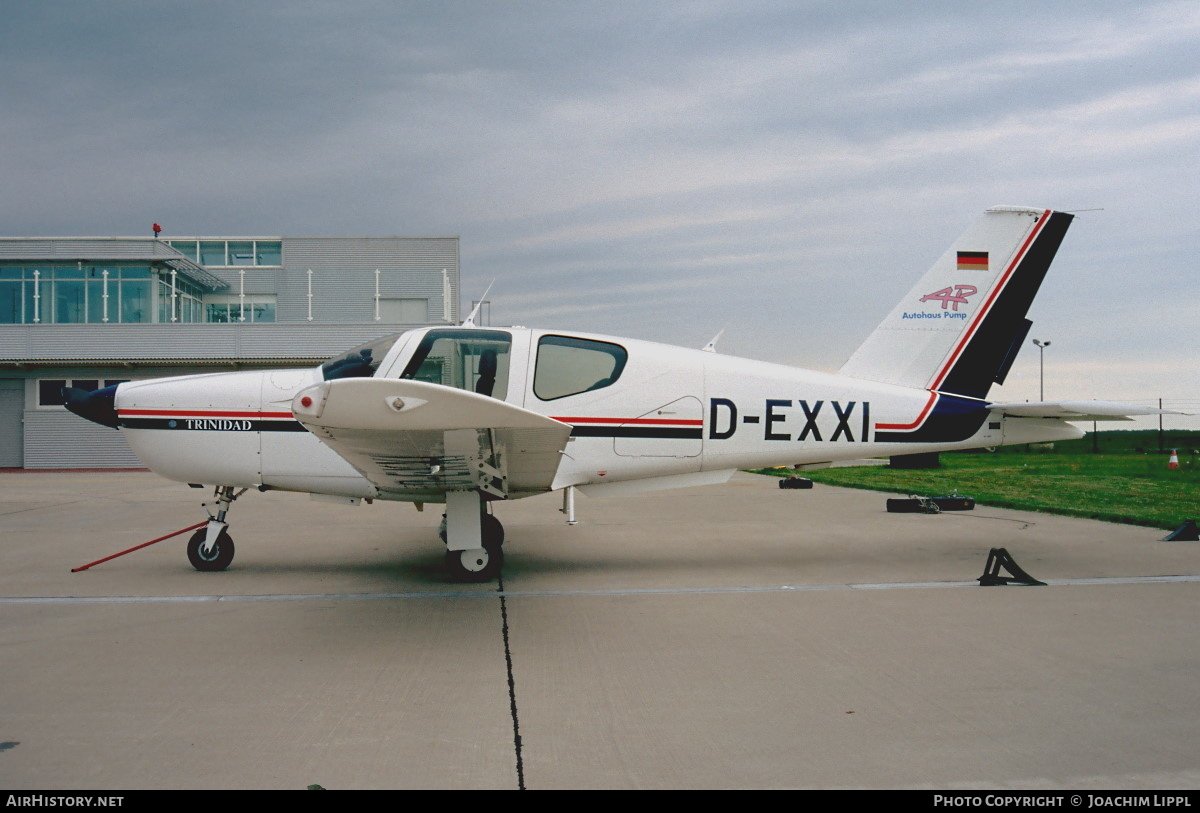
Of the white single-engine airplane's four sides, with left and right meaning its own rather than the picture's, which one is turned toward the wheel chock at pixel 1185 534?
back

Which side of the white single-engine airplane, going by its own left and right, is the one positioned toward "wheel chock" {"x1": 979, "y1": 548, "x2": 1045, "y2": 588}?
back

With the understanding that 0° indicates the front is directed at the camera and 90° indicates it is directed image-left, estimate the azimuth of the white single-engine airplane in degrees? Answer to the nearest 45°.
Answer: approximately 90°

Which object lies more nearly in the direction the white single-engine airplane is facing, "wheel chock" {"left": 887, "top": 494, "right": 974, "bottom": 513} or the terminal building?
the terminal building

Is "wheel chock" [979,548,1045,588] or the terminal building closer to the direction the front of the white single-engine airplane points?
the terminal building

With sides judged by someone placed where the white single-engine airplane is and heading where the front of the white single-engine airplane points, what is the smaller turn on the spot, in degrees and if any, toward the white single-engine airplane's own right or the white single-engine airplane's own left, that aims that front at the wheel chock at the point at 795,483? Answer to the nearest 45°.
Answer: approximately 90° to the white single-engine airplane's own right

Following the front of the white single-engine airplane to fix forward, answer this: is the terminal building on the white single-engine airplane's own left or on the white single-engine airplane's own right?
on the white single-engine airplane's own right

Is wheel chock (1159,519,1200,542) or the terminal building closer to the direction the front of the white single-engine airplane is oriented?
the terminal building
